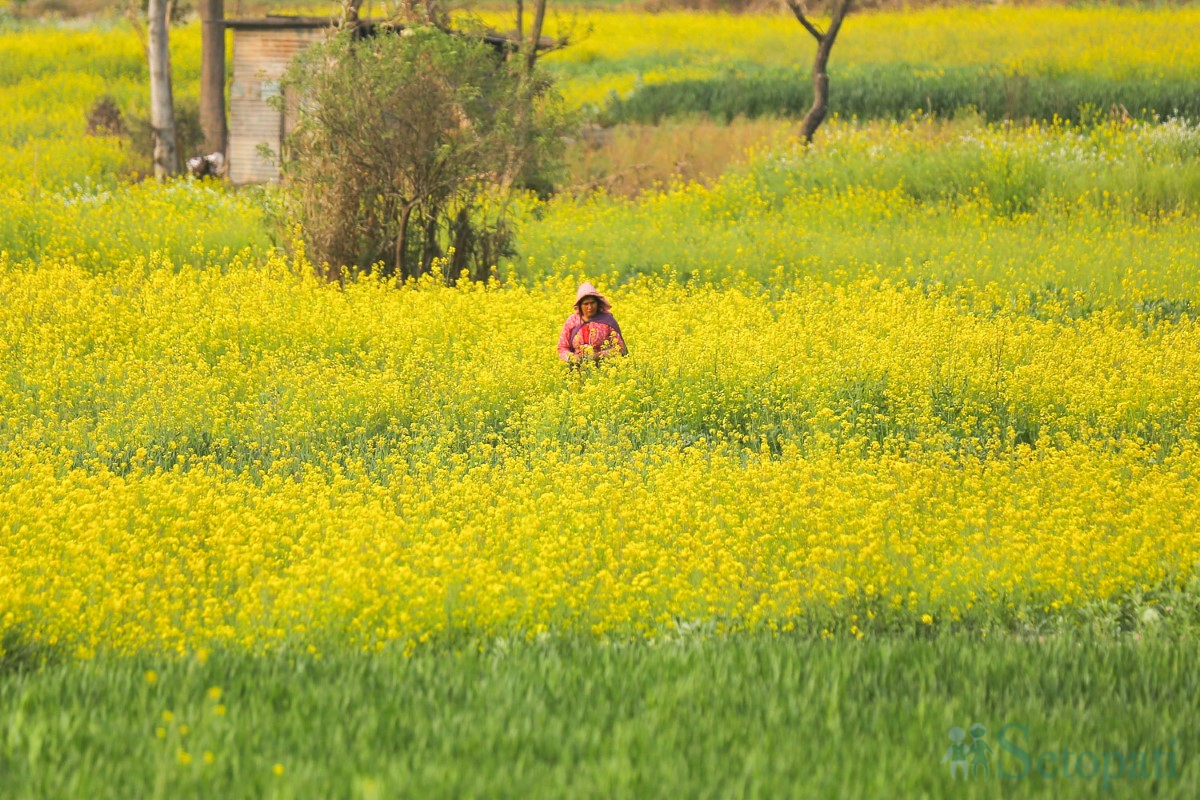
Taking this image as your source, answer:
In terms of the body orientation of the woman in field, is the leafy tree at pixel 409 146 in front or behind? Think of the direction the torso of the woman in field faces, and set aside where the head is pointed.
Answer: behind

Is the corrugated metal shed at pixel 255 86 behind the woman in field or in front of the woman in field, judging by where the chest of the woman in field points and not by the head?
behind

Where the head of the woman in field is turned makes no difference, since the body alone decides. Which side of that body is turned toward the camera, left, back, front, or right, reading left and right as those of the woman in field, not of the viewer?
front
